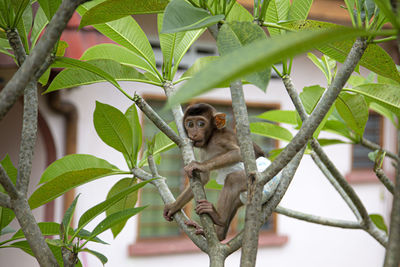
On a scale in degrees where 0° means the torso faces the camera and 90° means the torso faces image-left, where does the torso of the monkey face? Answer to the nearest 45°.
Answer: approximately 45°
